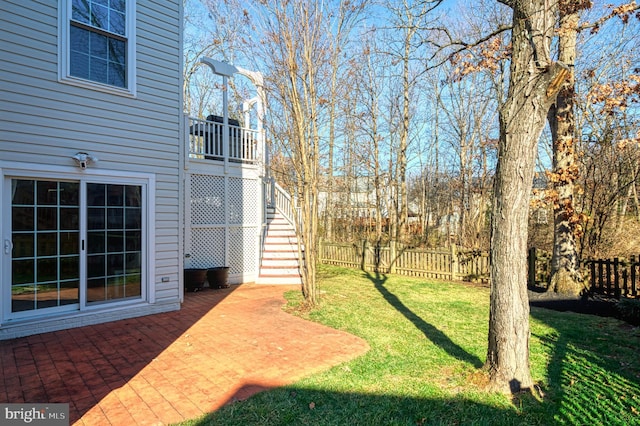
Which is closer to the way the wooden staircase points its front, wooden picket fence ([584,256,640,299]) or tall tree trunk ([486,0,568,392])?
the tall tree trunk

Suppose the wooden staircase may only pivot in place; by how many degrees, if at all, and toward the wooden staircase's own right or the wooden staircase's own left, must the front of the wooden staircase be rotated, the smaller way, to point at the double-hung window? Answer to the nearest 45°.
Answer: approximately 45° to the wooden staircase's own right

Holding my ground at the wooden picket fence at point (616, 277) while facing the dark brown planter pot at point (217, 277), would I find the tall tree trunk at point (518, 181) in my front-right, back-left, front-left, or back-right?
front-left

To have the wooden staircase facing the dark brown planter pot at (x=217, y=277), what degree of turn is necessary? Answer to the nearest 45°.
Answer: approximately 45° to its right

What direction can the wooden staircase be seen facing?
toward the camera

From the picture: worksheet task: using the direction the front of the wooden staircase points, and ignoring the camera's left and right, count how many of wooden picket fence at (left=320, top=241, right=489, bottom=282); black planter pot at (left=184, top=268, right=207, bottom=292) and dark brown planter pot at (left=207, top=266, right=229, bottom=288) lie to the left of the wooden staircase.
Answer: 1

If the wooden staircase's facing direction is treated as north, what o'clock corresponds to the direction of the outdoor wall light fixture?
The outdoor wall light fixture is roughly at 1 o'clock from the wooden staircase.

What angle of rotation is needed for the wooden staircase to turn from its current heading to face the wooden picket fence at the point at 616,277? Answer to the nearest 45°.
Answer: approximately 45° to its left

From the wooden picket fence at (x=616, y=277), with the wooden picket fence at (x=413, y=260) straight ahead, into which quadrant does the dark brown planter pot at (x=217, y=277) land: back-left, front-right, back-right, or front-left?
front-left

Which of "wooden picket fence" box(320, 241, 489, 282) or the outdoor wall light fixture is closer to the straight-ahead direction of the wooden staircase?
the outdoor wall light fixture

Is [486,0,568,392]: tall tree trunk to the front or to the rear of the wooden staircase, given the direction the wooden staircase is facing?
to the front

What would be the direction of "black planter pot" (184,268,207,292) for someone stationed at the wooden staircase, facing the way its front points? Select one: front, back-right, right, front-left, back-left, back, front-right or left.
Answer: front-right

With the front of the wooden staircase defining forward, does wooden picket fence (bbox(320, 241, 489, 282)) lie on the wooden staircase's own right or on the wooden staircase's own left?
on the wooden staircase's own left

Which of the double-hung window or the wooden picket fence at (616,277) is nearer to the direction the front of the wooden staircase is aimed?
the double-hung window
